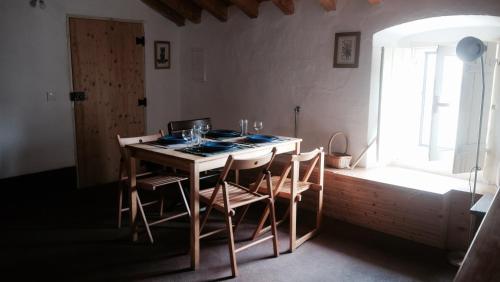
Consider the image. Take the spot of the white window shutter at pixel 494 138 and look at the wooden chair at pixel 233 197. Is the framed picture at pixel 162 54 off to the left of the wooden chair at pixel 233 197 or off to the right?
right

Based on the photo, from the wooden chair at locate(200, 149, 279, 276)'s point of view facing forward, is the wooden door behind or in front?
in front

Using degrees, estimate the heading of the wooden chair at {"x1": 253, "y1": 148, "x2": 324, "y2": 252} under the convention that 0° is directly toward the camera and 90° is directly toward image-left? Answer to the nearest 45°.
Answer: approximately 135°

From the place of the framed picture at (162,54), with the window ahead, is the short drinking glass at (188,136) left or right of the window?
right

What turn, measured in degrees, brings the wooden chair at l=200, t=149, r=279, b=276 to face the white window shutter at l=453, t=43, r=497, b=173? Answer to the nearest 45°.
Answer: approximately 135° to its right

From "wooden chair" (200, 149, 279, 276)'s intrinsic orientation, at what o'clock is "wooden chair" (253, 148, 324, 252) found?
"wooden chair" (253, 148, 324, 252) is roughly at 3 o'clock from "wooden chair" (200, 149, 279, 276).

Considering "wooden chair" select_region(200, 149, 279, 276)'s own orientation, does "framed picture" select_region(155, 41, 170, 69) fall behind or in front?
in front

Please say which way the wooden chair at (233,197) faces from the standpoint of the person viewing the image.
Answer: facing away from the viewer and to the left of the viewer

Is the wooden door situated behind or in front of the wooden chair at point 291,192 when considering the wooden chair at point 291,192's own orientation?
in front

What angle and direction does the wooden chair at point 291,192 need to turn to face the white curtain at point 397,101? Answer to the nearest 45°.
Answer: approximately 90° to its right

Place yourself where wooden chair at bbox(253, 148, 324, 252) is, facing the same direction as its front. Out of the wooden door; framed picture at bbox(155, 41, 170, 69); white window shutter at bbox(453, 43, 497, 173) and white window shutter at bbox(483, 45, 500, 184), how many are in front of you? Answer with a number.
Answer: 2

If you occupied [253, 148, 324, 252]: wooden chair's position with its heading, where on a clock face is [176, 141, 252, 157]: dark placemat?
The dark placemat is roughly at 10 o'clock from the wooden chair.
